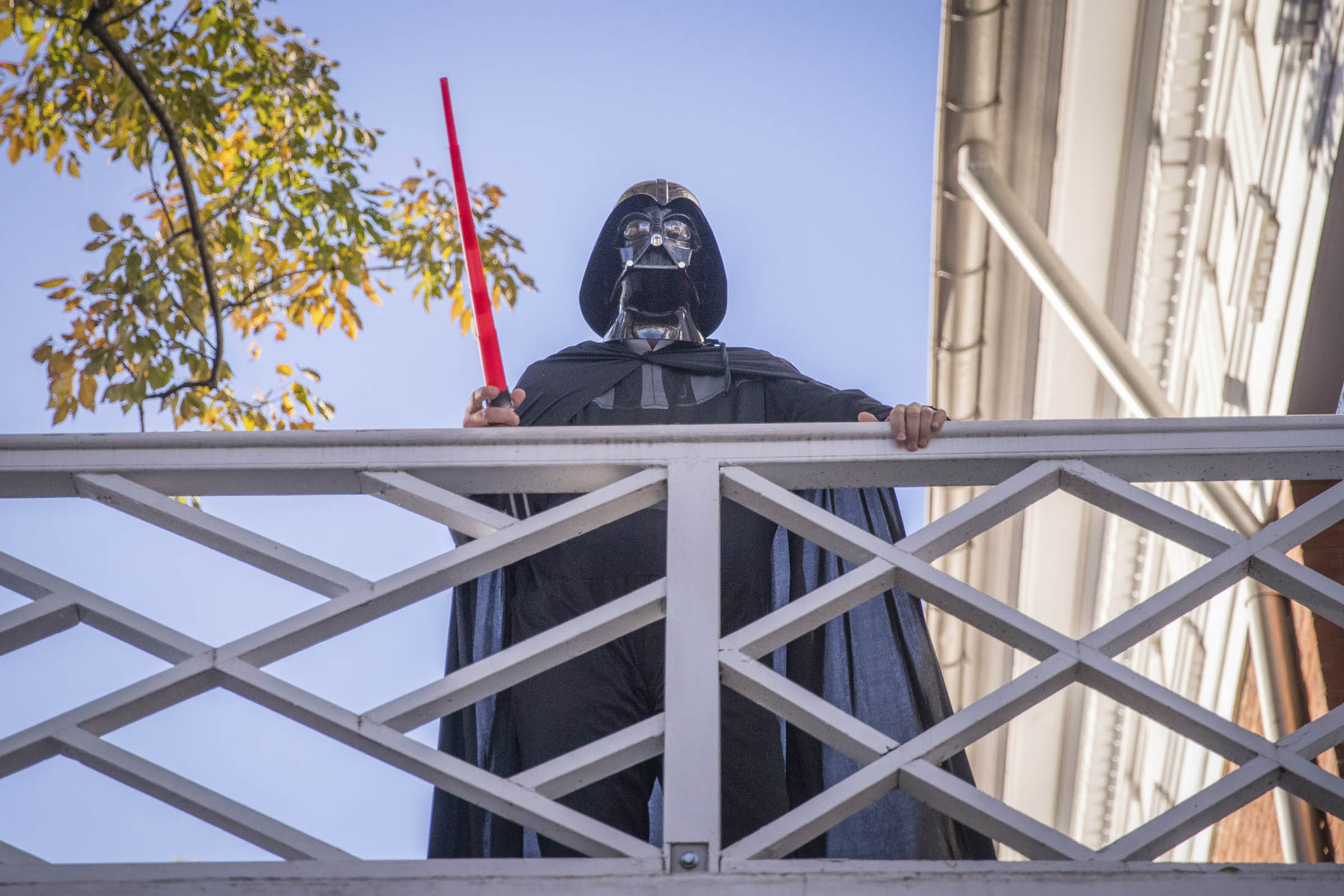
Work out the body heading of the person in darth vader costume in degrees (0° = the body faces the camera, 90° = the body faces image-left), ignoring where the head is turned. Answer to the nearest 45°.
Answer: approximately 0°

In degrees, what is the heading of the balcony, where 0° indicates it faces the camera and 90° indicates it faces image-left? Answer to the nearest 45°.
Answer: approximately 0°
